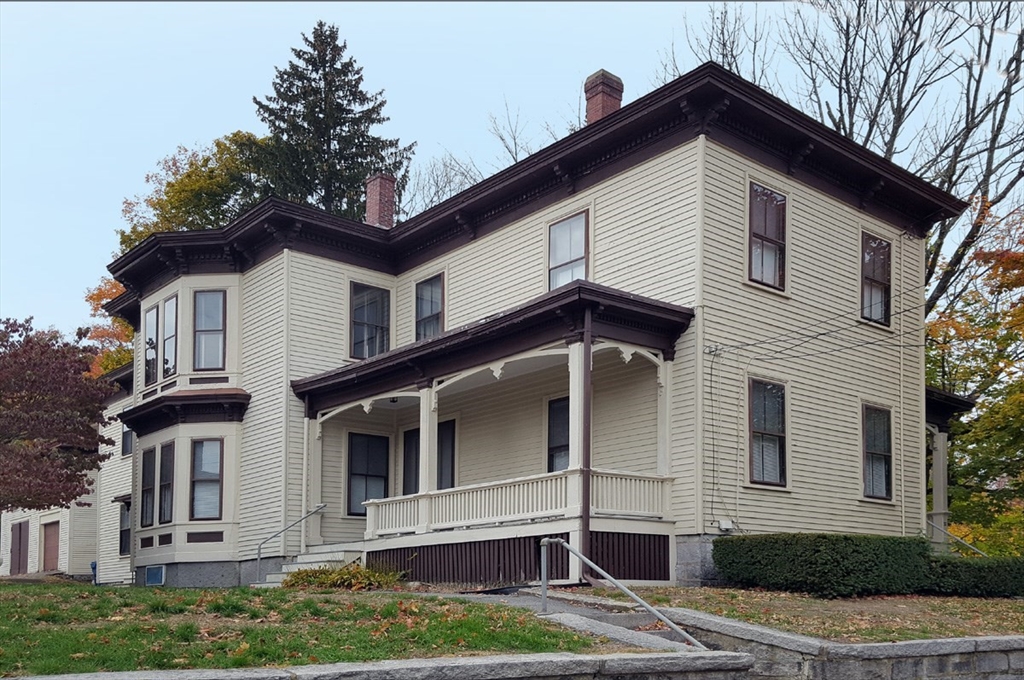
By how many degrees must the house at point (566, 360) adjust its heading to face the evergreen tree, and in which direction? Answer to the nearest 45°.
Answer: approximately 135° to its right

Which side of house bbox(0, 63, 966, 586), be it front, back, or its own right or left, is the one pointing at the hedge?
left

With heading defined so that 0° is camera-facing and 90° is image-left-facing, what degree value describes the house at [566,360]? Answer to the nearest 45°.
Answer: approximately 45°

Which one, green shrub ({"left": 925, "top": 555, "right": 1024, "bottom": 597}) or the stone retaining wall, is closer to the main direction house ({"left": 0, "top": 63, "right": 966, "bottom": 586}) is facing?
the stone retaining wall

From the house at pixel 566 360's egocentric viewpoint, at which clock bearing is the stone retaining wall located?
The stone retaining wall is roughly at 10 o'clock from the house.

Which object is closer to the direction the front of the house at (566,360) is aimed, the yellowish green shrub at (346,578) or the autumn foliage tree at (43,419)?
the yellowish green shrub
